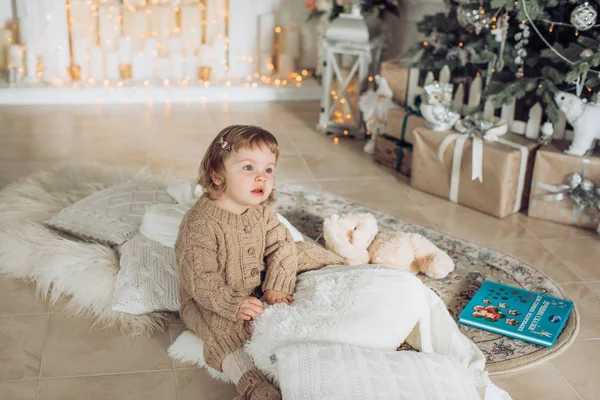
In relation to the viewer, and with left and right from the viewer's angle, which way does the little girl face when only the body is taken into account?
facing the viewer and to the right of the viewer

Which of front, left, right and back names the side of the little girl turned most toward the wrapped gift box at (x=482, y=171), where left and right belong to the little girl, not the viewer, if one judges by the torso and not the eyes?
left

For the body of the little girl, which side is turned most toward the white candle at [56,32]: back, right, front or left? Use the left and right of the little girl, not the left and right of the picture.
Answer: back

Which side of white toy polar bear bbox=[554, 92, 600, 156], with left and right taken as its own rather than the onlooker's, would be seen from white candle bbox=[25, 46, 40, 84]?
front

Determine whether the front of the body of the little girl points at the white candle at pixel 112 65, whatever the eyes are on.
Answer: no

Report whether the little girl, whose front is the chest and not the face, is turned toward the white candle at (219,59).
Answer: no

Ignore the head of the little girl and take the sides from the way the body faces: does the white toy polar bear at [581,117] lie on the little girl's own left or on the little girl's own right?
on the little girl's own left

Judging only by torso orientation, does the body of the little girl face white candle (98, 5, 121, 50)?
no

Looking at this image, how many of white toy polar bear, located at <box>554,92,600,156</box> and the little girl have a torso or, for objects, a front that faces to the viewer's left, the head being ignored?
1

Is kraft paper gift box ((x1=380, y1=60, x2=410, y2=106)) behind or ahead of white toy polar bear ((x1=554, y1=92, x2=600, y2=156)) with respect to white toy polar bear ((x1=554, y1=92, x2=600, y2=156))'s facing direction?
ahead

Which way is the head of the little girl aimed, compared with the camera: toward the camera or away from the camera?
toward the camera

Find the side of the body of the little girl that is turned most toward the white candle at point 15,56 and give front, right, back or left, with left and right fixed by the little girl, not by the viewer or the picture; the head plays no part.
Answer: back

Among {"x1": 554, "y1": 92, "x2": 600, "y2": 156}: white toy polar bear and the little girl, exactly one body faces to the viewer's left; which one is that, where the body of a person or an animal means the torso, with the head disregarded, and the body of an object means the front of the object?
the white toy polar bear
